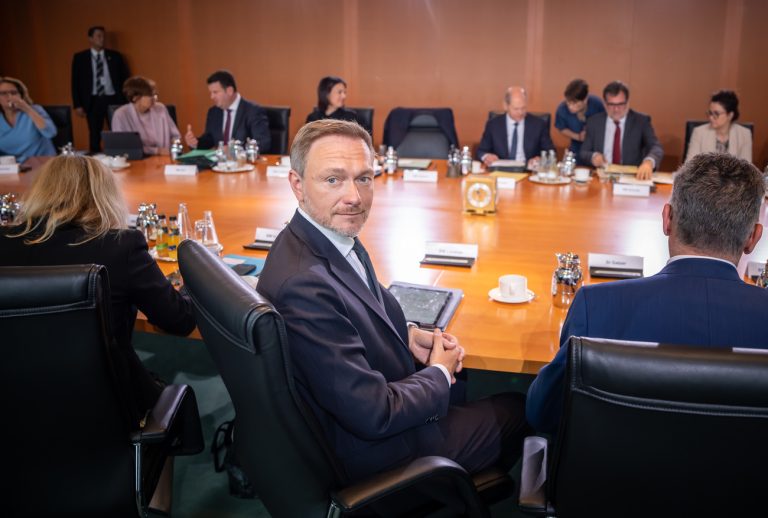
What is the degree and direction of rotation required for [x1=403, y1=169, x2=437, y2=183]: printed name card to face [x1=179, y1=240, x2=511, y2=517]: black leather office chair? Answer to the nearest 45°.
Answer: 0° — it already faces it

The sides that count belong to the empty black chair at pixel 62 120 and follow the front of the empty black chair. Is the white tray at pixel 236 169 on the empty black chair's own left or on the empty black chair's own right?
on the empty black chair's own left

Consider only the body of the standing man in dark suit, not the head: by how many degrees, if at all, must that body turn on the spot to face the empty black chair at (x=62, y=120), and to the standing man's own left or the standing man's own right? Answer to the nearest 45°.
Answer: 0° — they already face it

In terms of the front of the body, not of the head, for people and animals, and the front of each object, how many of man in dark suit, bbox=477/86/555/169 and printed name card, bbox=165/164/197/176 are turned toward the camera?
2

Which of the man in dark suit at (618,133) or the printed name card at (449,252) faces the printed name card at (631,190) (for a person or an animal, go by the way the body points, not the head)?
the man in dark suit

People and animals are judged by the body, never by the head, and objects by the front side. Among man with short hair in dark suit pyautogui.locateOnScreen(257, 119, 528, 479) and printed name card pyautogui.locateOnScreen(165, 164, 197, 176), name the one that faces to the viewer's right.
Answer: the man with short hair in dark suit

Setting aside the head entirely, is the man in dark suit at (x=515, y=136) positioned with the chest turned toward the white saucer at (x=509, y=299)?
yes

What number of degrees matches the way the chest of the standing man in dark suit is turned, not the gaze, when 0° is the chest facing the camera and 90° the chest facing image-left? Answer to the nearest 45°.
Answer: approximately 0°

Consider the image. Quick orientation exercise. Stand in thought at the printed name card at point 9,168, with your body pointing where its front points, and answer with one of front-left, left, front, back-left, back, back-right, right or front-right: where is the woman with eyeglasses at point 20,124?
back

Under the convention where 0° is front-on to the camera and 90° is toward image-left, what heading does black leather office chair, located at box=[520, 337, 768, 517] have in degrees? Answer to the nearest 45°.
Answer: approximately 180°

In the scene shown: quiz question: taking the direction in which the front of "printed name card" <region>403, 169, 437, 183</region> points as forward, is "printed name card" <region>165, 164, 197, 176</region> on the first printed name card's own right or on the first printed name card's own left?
on the first printed name card's own right
